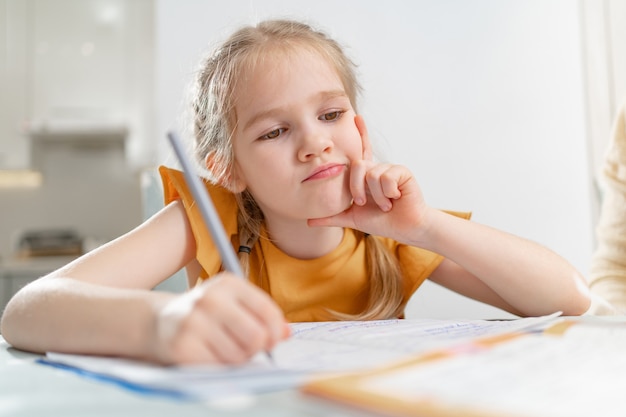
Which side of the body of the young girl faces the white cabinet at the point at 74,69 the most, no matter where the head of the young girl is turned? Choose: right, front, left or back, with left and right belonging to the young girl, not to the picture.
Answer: back

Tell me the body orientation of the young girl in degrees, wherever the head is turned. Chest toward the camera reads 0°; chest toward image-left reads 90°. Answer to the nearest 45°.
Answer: approximately 0°

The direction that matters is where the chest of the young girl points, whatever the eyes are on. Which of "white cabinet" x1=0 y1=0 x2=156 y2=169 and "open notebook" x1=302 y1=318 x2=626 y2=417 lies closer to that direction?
the open notebook

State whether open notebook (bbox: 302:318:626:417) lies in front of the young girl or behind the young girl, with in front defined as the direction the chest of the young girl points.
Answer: in front
